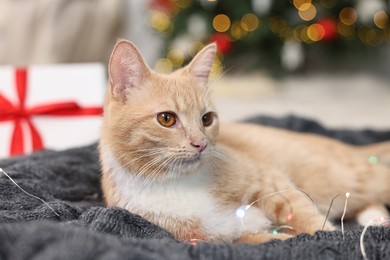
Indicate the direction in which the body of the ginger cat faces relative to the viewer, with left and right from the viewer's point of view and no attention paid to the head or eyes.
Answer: facing the viewer and to the left of the viewer

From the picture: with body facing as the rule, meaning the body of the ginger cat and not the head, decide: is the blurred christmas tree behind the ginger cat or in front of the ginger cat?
behind

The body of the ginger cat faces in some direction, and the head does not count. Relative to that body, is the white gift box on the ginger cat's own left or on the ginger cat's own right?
on the ginger cat's own right
